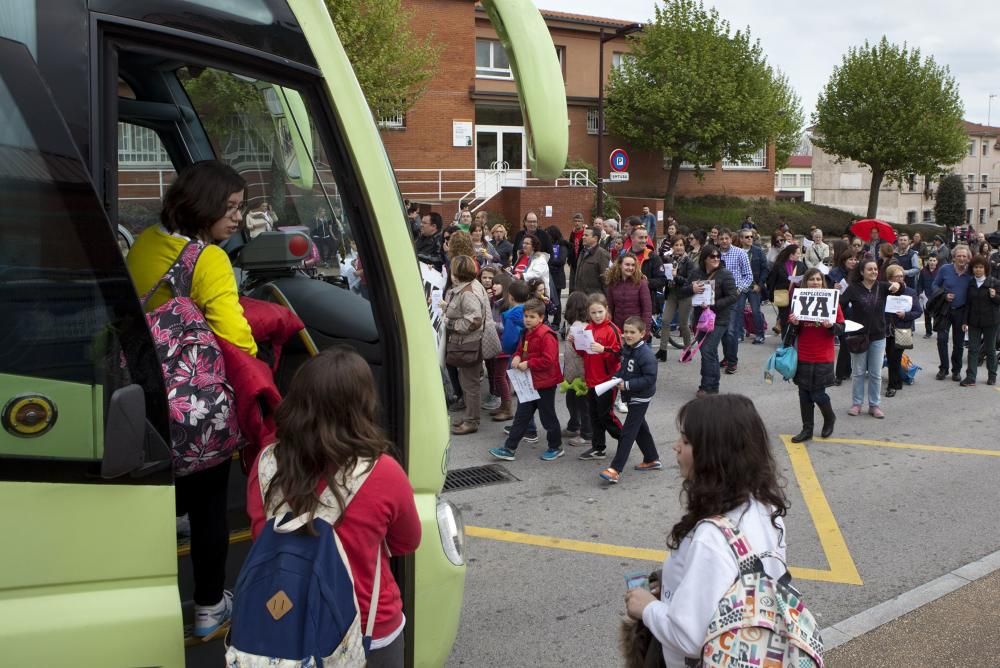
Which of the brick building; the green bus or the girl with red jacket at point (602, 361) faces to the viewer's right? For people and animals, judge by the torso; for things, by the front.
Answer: the green bus

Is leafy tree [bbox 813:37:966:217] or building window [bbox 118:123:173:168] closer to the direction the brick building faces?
the building window

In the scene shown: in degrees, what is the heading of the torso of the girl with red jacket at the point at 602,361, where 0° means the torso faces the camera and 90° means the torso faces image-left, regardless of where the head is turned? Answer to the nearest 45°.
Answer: approximately 45°

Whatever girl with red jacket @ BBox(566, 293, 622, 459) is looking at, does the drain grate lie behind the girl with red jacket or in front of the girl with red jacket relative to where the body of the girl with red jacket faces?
in front

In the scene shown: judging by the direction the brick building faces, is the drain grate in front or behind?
in front

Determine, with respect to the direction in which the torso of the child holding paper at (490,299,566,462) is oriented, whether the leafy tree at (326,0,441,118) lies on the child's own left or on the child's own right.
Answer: on the child's own right

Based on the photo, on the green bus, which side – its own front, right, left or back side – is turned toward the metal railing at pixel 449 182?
left

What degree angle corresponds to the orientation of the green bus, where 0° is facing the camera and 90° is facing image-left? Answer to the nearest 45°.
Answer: approximately 270°

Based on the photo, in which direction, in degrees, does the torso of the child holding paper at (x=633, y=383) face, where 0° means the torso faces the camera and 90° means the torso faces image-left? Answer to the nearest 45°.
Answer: approximately 45°
